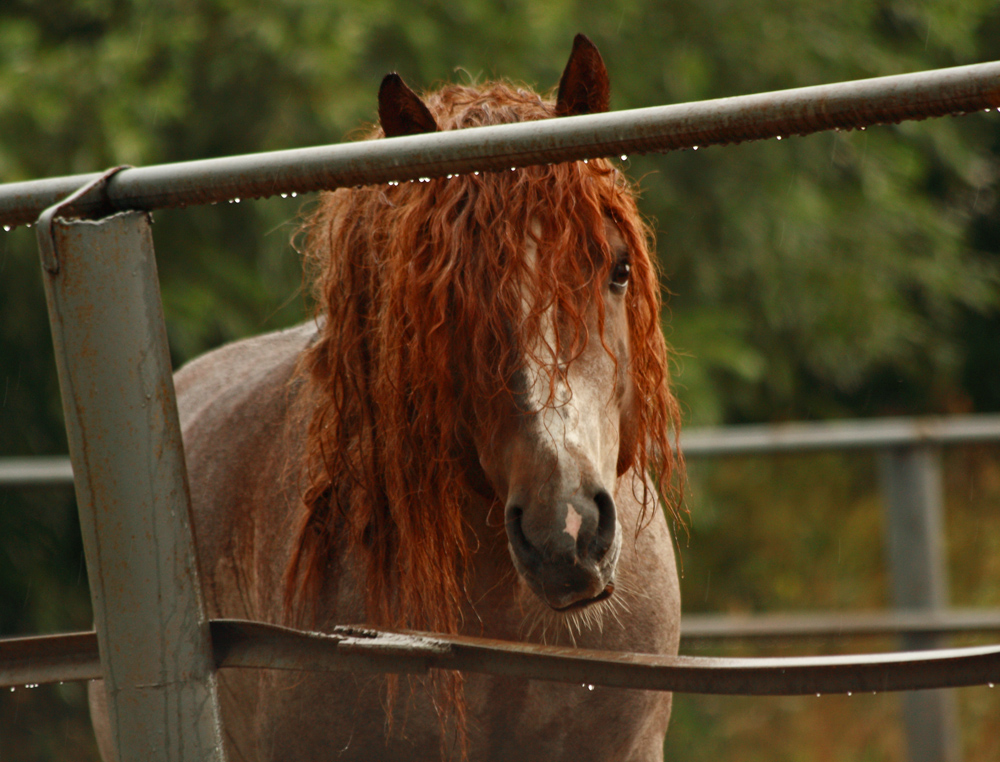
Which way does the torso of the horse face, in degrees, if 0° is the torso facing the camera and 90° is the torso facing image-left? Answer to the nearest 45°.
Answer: approximately 315°

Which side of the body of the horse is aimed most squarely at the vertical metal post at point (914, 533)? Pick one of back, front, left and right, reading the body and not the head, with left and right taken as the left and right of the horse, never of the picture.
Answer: left
